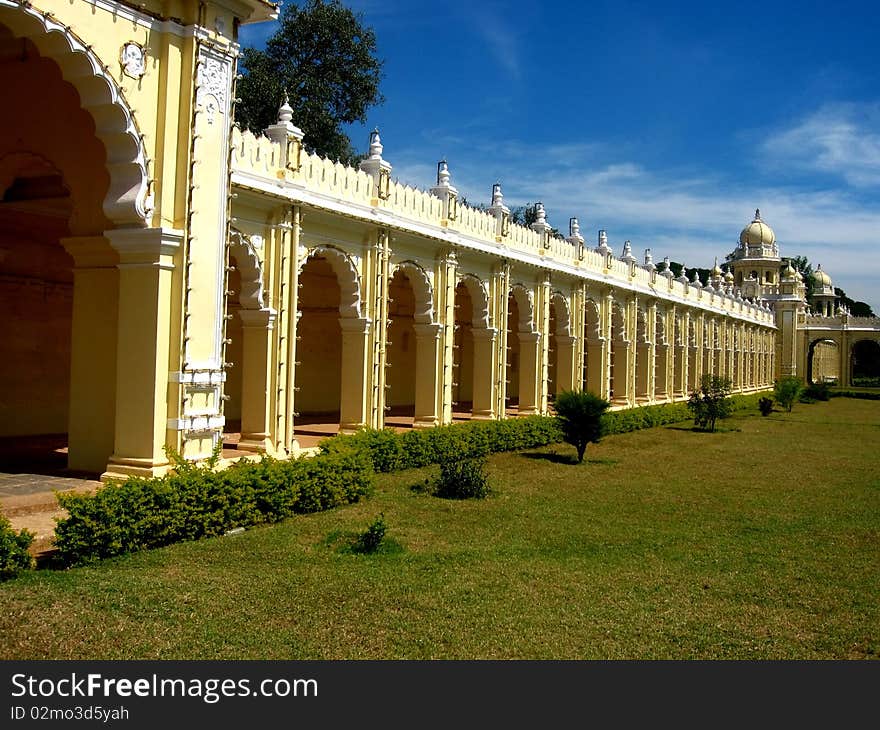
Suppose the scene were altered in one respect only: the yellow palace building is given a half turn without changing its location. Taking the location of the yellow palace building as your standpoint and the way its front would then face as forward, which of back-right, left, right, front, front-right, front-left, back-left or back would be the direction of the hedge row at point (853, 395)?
right

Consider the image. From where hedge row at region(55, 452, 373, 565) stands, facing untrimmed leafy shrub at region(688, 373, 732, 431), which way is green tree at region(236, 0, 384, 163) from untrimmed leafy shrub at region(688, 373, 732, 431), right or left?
left

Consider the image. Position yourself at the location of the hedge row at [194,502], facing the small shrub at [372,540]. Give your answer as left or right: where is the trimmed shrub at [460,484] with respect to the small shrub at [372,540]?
left

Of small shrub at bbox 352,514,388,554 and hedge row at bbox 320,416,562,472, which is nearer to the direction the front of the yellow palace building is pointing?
the small shrub

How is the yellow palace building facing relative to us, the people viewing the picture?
facing the viewer and to the right of the viewer

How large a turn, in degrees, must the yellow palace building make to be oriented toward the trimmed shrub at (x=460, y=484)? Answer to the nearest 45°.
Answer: approximately 45° to its left

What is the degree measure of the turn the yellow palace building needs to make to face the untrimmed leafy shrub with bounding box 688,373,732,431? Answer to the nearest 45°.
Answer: approximately 90° to its left
